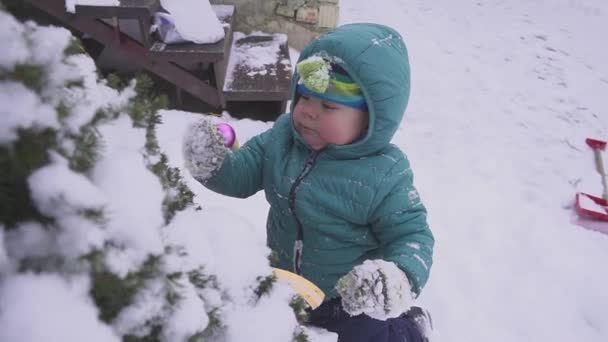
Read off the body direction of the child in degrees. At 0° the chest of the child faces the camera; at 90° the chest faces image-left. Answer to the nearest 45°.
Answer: approximately 45°

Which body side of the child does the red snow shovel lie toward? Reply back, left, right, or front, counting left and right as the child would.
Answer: back

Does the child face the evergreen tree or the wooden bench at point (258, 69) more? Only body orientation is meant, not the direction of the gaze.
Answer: the evergreen tree

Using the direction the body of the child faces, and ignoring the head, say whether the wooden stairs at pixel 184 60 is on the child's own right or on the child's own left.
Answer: on the child's own right

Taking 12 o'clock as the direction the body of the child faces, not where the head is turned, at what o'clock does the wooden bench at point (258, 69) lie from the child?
The wooden bench is roughly at 4 o'clock from the child.

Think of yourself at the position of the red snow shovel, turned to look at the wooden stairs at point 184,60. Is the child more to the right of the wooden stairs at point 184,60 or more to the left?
left
